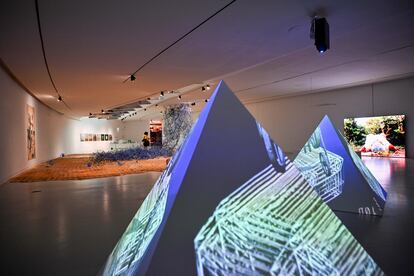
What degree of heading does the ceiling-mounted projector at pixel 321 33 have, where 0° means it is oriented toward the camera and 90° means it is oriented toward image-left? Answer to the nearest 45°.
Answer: approximately 0°

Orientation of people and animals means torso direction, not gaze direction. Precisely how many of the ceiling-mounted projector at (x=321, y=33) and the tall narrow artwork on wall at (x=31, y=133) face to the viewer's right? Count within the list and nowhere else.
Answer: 1

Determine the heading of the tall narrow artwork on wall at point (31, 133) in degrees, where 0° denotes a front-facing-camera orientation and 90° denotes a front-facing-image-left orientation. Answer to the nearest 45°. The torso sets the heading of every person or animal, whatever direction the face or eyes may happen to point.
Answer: approximately 270°

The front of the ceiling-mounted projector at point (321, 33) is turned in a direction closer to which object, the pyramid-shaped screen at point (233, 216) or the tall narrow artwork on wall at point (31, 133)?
the pyramid-shaped screen

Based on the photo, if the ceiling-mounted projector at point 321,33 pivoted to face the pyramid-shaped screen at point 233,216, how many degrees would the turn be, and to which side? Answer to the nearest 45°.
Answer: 0° — it already faces it

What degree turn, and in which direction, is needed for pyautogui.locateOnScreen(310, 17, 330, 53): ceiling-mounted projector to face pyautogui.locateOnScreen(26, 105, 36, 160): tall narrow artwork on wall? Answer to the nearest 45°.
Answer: approximately 90° to its right
